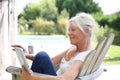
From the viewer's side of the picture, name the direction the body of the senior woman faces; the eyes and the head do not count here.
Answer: to the viewer's left

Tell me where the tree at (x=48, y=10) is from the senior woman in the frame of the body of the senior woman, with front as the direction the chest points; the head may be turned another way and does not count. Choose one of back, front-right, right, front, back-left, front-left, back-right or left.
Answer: right

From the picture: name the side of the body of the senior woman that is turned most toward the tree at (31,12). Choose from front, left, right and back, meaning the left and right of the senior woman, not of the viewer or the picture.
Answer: right
